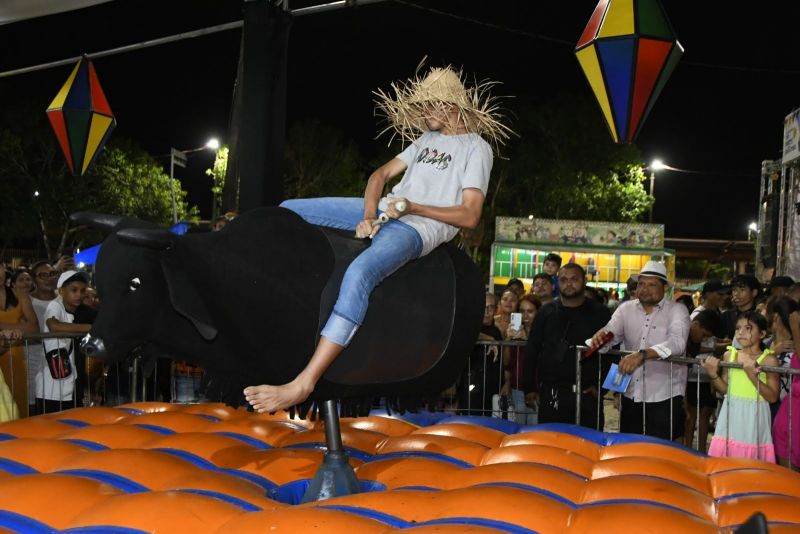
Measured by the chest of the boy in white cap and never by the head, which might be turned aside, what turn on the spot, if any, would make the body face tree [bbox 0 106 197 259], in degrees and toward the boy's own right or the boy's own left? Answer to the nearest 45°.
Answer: approximately 135° to the boy's own left

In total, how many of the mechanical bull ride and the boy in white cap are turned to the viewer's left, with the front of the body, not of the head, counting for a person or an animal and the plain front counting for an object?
1

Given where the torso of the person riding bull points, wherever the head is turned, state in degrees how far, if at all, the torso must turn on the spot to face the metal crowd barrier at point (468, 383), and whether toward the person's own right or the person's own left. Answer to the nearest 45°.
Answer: approximately 135° to the person's own right

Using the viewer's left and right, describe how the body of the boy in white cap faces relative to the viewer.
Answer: facing the viewer and to the right of the viewer

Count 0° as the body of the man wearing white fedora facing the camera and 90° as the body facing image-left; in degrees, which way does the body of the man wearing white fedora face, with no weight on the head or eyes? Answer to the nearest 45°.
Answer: approximately 45°

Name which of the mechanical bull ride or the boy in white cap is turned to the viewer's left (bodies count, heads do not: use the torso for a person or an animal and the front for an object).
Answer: the mechanical bull ride

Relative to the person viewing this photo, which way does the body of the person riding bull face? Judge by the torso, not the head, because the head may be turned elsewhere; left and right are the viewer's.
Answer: facing the viewer and to the left of the viewer

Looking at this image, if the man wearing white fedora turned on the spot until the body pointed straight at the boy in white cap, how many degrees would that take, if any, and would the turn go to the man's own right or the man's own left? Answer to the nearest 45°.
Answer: approximately 45° to the man's own right

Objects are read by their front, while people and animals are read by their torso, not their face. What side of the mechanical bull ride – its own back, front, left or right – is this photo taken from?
left

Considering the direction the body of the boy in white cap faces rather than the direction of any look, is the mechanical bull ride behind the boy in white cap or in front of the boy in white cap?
in front
